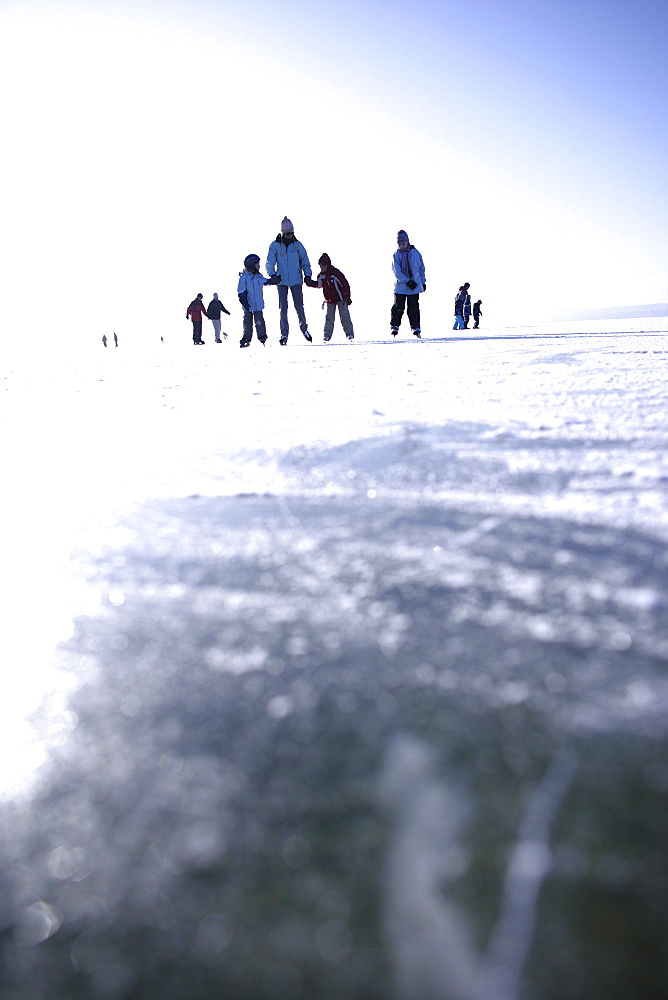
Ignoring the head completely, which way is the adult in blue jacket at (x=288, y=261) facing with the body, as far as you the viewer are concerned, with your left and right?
facing the viewer

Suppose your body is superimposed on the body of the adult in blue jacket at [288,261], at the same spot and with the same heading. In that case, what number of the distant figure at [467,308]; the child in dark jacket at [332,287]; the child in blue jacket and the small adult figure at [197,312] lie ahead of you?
0

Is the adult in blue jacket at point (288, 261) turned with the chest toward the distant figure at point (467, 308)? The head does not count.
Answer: no

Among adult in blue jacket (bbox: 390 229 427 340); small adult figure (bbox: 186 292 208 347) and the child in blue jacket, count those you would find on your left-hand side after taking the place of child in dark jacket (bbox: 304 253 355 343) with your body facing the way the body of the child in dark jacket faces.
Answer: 1

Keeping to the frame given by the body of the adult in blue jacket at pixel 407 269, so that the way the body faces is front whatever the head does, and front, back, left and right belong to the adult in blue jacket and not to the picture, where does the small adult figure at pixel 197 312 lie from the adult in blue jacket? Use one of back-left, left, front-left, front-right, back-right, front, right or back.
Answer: back-right

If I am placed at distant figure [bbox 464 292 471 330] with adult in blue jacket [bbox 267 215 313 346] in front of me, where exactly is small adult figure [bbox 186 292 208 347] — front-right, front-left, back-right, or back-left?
front-right

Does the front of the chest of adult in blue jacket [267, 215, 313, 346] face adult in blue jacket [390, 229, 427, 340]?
no

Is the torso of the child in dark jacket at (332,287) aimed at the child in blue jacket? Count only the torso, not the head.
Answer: no

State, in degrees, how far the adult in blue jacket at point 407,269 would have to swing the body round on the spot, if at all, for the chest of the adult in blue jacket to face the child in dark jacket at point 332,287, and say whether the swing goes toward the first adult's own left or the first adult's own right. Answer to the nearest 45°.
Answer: approximately 135° to the first adult's own right

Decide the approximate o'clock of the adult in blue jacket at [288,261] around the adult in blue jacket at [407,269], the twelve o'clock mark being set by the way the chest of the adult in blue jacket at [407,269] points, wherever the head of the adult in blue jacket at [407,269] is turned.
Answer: the adult in blue jacket at [288,261] is roughly at 3 o'clock from the adult in blue jacket at [407,269].

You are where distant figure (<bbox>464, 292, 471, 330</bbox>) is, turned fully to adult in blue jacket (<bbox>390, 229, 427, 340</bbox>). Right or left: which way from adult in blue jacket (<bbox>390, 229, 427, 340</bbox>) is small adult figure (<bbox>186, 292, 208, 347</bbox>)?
right

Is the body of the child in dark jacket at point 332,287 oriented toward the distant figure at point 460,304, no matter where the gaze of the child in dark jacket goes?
no

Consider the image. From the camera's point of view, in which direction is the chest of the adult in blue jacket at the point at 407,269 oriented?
toward the camera

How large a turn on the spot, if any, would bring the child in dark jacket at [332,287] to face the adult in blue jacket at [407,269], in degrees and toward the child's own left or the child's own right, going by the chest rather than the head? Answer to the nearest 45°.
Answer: approximately 90° to the child's own left

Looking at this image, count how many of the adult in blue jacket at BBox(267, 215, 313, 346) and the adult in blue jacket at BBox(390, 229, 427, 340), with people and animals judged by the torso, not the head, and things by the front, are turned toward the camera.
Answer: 2

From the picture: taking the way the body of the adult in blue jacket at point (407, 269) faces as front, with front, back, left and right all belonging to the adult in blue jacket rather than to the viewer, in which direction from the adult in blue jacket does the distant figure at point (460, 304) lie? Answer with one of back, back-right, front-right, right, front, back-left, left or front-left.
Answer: back
